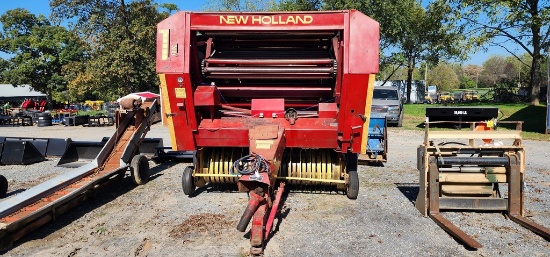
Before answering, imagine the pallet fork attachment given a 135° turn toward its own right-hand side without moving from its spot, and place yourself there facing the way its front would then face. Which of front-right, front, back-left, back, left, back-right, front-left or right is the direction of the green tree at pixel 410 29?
right

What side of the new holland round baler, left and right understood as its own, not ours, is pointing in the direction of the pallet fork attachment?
left

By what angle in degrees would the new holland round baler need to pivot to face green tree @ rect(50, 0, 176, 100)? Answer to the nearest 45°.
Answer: approximately 135° to its right

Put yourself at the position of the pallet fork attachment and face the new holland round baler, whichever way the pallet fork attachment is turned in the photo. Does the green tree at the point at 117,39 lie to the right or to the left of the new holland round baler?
right

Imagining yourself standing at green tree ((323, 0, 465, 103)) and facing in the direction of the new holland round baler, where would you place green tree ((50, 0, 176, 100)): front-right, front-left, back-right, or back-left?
front-right

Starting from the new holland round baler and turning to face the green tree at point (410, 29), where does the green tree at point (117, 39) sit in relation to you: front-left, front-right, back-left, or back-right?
front-left

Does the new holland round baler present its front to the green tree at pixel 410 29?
no

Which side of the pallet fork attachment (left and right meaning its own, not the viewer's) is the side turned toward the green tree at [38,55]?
back

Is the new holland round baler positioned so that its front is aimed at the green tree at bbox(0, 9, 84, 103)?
no

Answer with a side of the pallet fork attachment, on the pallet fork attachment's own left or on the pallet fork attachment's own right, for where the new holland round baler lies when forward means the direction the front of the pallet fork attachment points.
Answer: on the pallet fork attachment's own right

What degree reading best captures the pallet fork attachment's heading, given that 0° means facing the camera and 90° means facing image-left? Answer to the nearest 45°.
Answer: approximately 315°

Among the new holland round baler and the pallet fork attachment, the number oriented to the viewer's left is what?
0

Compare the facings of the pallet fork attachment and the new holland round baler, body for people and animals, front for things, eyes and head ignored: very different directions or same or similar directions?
same or similar directions

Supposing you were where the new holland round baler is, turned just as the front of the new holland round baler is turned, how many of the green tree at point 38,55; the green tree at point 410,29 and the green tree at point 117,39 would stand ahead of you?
0

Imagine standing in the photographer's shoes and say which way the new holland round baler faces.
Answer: facing the viewer
